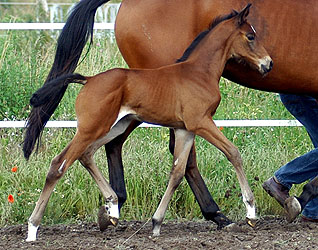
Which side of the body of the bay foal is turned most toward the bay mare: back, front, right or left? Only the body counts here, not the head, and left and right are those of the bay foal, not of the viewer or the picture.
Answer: left

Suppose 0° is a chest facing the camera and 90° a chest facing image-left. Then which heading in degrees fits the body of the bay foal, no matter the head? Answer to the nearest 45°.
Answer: approximately 270°

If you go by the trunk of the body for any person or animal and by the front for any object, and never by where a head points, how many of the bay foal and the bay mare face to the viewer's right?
2

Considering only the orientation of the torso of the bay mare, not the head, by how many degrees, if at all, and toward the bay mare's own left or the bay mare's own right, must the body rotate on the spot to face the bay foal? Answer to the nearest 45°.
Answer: approximately 90° to the bay mare's own right

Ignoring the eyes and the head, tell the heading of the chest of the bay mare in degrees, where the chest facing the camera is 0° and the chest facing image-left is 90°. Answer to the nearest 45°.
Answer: approximately 270°
